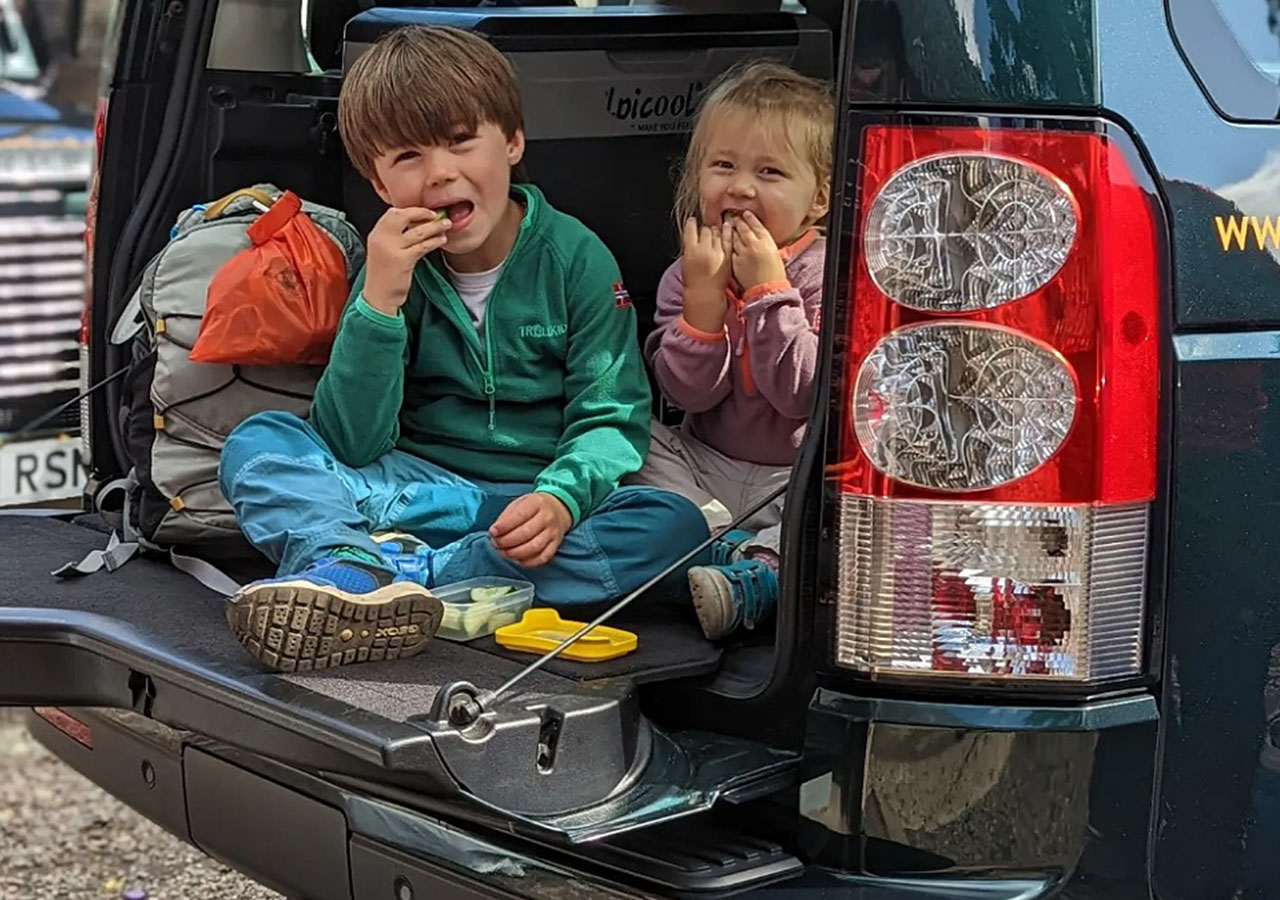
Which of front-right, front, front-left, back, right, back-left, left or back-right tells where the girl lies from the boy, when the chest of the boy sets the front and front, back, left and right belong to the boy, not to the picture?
left

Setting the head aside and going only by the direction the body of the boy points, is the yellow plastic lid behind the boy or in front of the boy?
in front

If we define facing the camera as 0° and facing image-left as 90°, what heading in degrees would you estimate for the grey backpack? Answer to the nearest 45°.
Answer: approximately 315°

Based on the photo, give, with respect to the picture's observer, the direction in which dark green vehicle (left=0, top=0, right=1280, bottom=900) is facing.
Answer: facing away from the viewer and to the right of the viewer

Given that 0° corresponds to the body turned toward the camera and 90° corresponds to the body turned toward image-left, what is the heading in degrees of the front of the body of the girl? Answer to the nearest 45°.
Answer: approximately 45°
